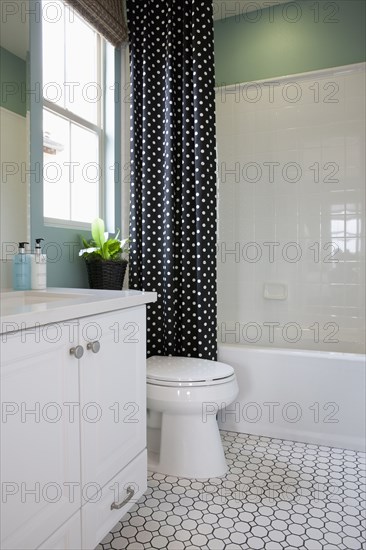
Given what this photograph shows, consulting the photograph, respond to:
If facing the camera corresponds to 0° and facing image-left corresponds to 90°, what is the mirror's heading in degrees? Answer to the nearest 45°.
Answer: approximately 315°

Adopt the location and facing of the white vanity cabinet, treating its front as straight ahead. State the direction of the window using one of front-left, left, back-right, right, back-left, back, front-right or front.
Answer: back-left

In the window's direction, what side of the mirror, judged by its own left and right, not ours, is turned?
left

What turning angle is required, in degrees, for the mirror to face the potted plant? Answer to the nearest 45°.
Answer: approximately 90° to its left

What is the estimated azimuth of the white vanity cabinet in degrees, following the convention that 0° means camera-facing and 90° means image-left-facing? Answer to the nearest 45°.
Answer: approximately 315°
